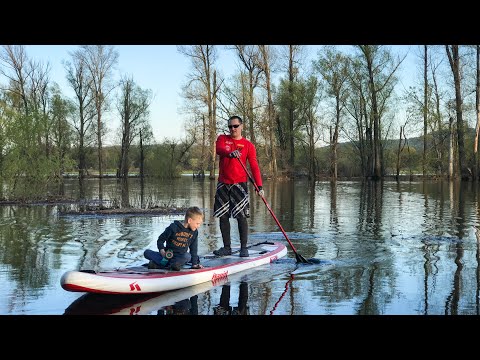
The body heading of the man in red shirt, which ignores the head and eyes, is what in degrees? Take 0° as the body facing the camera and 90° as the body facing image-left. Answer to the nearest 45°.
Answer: approximately 0°

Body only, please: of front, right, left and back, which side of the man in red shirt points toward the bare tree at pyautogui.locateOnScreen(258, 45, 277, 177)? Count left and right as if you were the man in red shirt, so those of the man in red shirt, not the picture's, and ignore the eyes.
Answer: back

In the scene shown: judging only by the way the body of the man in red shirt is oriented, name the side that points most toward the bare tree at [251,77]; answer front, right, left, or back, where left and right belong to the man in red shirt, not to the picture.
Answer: back

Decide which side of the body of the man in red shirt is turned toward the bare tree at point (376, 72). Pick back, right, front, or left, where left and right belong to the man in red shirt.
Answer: back

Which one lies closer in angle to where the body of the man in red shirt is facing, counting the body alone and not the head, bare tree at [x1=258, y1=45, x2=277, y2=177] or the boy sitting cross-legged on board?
the boy sitting cross-legged on board

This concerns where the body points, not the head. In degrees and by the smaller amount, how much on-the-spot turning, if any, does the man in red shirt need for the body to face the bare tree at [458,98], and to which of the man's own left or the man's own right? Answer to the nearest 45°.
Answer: approximately 135° to the man's own left

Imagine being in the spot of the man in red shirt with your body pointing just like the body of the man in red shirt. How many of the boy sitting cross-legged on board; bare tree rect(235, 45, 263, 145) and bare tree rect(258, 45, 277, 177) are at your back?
2
